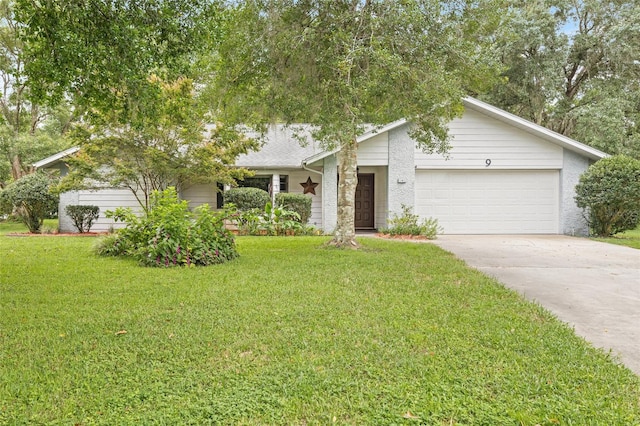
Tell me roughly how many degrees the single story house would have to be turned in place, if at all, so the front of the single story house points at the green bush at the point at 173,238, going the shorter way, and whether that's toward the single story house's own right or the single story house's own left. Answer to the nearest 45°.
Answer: approximately 45° to the single story house's own right

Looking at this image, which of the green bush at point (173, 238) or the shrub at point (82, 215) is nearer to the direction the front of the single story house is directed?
the green bush

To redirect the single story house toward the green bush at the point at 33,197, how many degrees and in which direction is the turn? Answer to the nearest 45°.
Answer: approximately 90° to its right

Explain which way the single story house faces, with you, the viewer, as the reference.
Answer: facing the viewer

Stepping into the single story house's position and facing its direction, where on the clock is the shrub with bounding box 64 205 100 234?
The shrub is roughly at 3 o'clock from the single story house.

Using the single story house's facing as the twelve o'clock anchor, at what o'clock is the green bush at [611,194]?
The green bush is roughly at 10 o'clock from the single story house.
